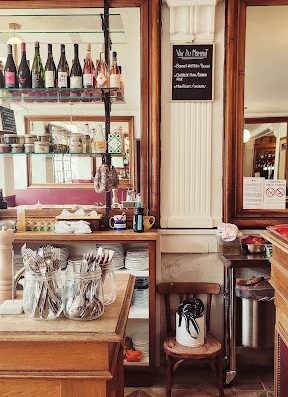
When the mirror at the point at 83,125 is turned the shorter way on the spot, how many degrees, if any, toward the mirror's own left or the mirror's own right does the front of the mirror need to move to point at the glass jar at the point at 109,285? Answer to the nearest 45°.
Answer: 0° — it already faces it

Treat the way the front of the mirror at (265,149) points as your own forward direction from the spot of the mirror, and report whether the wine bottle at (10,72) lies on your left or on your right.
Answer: on your right

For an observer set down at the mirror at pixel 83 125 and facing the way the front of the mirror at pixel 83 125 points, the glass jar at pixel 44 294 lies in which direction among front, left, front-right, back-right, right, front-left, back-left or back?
front

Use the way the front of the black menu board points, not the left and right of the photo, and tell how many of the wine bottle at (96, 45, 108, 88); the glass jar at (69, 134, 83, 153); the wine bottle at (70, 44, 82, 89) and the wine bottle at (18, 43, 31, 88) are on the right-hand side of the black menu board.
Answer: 4

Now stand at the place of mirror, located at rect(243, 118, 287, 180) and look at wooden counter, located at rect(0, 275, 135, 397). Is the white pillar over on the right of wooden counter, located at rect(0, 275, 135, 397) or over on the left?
right

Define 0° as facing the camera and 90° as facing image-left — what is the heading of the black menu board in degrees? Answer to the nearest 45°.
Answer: approximately 0°

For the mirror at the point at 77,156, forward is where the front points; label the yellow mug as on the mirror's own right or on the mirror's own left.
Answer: on the mirror's own left
